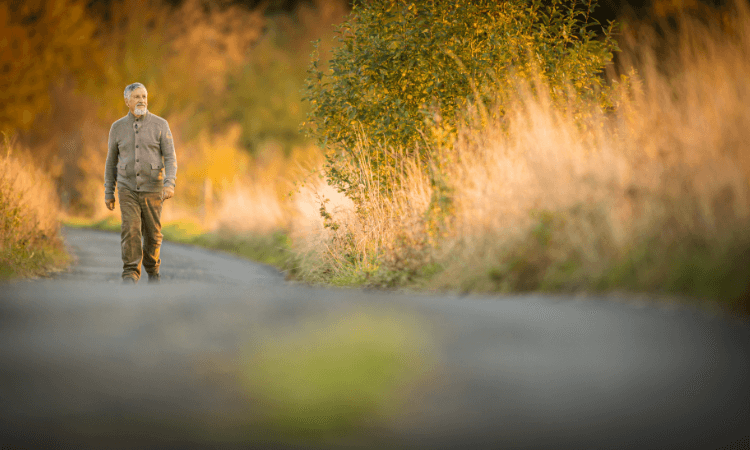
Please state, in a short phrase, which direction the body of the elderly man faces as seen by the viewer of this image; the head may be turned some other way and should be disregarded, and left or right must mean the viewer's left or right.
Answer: facing the viewer

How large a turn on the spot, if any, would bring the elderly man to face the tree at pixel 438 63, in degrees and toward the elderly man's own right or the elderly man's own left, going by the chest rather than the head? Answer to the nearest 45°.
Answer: approximately 90° to the elderly man's own left

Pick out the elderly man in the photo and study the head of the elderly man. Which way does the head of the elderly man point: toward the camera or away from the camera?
toward the camera
